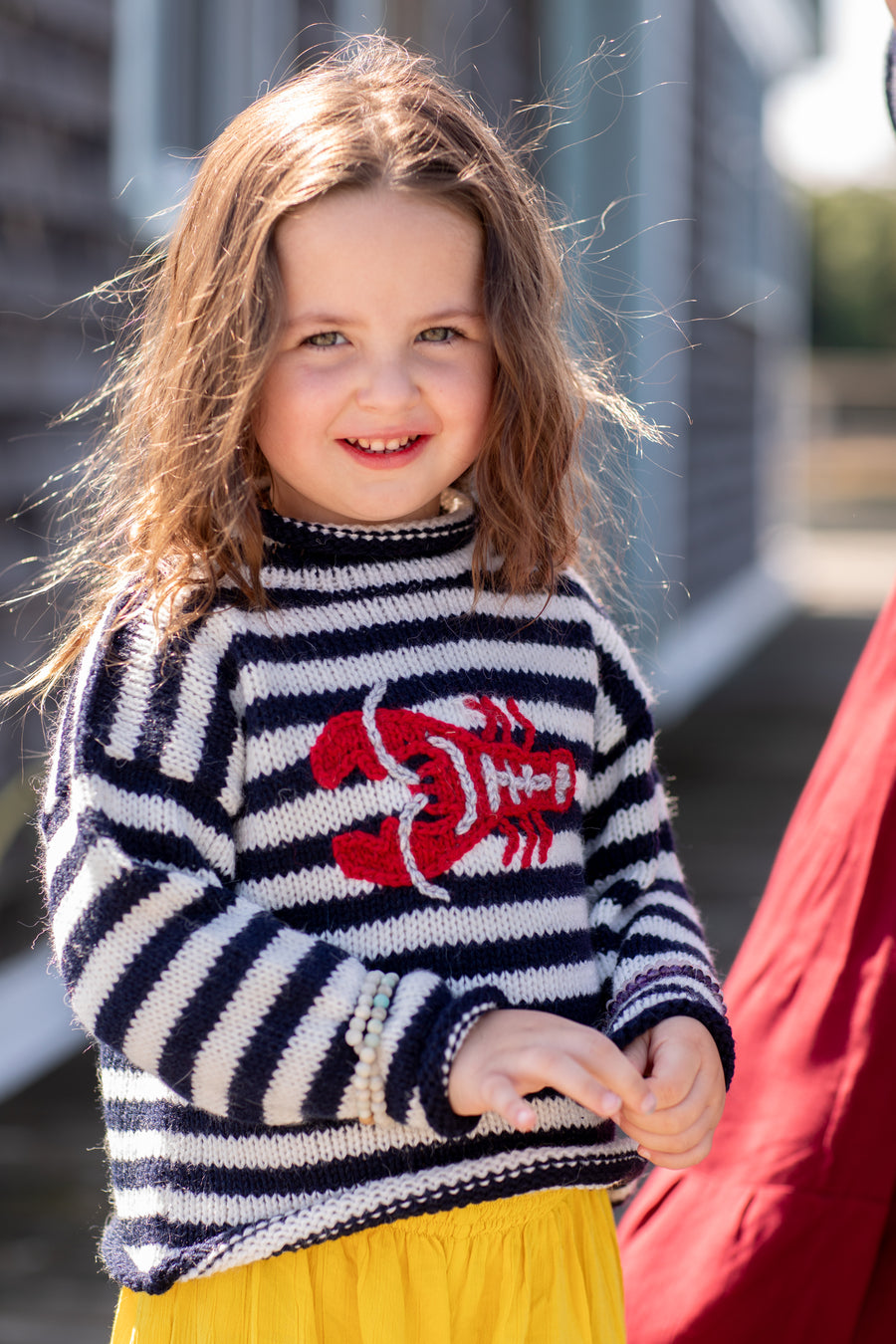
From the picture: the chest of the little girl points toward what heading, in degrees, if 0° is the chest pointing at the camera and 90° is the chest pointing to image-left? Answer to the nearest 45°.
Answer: approximately 315°
